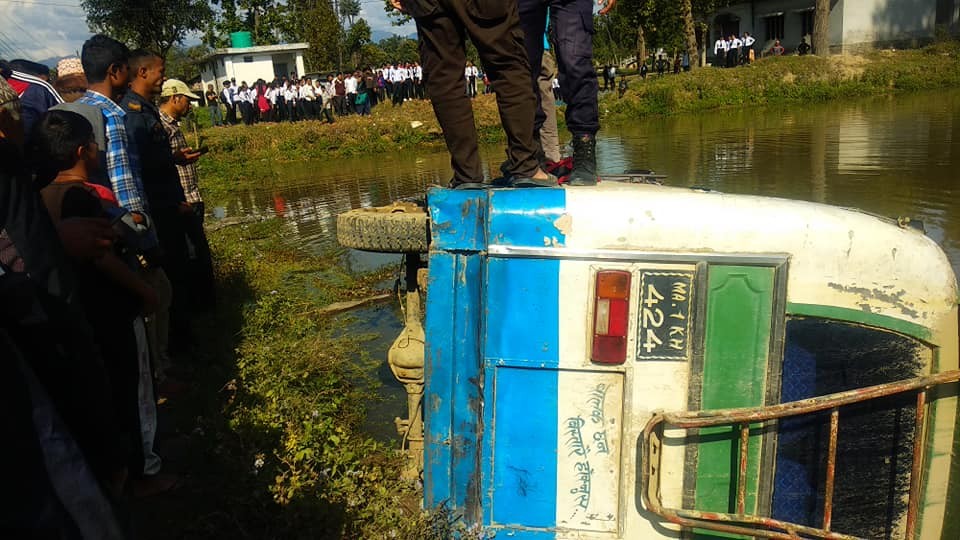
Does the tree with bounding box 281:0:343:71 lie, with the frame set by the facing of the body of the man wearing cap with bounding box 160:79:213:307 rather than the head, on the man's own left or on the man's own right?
on the man's own left

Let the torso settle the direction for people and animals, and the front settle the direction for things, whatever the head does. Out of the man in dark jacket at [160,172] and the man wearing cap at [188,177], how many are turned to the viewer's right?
2

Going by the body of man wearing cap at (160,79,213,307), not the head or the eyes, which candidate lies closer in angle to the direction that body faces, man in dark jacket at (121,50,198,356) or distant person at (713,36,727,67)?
the distant person

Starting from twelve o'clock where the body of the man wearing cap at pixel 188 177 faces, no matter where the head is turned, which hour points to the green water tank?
The green water tank is roughly at 9 o'clock from the man wearing cap.

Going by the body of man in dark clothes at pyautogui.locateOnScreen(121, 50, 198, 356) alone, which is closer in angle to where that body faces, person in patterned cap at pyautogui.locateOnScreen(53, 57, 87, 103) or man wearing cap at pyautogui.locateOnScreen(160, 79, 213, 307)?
the man wearing cap

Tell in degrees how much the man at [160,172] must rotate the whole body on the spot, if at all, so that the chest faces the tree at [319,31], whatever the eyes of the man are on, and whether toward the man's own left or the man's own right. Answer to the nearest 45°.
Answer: approximately 90° to the man's own left

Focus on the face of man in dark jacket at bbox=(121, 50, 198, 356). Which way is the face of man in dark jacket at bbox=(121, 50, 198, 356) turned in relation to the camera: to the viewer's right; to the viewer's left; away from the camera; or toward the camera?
to the viewer's right

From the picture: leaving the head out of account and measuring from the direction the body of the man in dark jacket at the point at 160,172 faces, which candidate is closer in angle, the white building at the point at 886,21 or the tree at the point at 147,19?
the white building

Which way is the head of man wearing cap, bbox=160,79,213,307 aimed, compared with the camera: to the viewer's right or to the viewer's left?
to the viewer's right

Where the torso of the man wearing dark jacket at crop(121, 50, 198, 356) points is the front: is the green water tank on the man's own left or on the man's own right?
on the man's own left

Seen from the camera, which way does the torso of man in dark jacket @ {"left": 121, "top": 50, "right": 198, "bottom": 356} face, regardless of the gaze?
to the viewer's right

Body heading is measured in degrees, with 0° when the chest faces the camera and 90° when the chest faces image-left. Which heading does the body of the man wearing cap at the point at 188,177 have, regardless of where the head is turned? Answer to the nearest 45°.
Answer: approximately 270°

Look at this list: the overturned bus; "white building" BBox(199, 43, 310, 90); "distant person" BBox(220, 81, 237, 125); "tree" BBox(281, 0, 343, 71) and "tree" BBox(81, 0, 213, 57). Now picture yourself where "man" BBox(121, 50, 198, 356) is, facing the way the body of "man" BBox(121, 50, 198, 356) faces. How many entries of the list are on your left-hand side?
4

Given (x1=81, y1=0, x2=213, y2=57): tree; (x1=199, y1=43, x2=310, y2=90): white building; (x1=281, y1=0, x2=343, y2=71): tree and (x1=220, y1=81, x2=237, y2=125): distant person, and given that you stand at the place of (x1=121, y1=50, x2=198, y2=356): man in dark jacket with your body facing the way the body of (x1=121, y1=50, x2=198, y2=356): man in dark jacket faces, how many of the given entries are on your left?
4

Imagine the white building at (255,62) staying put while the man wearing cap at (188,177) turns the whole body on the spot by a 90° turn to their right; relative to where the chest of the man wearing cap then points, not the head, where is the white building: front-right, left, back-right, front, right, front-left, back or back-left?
back

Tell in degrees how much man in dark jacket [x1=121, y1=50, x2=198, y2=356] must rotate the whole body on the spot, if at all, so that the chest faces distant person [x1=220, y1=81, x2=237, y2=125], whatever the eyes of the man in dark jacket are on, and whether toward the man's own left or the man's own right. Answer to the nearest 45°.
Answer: approximately 90° to the man's own left

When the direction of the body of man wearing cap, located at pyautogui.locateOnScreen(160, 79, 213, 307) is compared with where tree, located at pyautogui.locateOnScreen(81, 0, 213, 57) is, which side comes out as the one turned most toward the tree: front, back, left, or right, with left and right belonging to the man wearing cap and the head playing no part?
left
